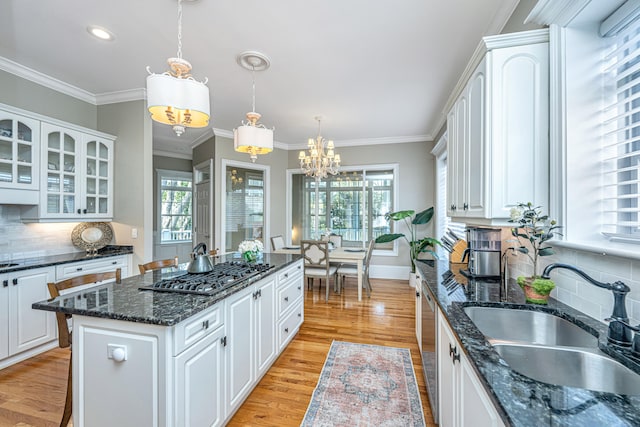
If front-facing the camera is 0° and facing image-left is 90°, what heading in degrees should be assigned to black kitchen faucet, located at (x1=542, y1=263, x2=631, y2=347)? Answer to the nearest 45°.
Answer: approximately 90°

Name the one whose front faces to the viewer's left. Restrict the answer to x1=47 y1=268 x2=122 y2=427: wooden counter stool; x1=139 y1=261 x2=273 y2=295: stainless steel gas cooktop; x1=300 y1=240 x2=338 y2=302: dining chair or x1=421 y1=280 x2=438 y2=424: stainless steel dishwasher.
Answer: the stainless steel dishwasher

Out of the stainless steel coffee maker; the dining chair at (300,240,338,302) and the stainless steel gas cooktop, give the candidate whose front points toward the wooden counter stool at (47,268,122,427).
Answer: the stainless steel coffee maker

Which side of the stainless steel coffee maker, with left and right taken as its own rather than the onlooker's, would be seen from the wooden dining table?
right

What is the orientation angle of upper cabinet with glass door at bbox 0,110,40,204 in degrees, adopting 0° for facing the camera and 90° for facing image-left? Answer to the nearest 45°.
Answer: approximately 315°

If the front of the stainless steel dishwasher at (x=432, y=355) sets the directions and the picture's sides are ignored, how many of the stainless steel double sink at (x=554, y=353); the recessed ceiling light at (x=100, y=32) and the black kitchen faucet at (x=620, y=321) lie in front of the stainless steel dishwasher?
1

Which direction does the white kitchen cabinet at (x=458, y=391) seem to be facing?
to the viewer's left

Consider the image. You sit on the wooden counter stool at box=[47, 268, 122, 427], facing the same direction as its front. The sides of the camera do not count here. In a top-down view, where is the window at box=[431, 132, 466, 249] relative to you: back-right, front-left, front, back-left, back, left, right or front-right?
front-left

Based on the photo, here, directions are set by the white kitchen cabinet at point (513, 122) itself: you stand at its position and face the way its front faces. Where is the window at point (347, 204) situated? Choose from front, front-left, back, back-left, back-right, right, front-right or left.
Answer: front-right

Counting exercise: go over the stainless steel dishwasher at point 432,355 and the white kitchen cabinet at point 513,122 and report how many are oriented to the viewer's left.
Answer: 2

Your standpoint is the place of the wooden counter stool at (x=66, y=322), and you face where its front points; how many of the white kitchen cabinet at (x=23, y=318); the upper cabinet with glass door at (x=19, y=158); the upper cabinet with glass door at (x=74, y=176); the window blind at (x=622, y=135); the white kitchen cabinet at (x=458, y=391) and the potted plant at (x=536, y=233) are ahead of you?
3

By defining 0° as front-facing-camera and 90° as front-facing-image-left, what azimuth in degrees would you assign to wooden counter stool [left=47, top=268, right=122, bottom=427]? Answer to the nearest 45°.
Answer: approximately 315°

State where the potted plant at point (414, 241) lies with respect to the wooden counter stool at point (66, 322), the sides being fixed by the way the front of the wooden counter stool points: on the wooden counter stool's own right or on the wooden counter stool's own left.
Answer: on the wooden counter stool's own left

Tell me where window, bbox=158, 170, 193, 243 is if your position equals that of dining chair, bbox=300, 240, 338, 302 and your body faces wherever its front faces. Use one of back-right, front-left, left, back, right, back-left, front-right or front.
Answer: left

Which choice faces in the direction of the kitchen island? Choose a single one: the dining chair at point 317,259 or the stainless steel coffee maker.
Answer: the stainless steel coffee maker

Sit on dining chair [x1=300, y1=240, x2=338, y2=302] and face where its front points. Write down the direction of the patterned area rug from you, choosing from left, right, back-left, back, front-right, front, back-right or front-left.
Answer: back-right
